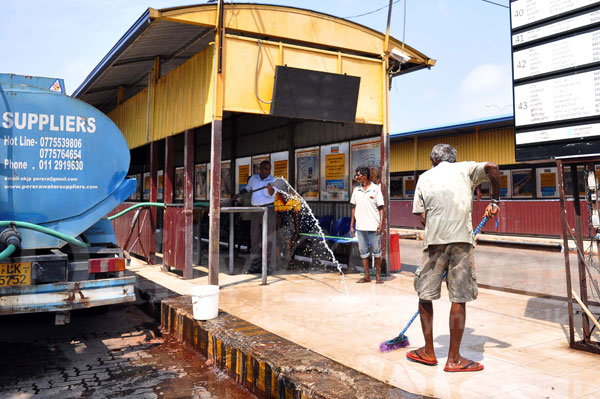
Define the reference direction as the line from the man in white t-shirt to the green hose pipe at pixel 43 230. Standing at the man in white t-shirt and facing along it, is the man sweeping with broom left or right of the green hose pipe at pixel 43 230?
left

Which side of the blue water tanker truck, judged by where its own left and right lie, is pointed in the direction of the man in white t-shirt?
right

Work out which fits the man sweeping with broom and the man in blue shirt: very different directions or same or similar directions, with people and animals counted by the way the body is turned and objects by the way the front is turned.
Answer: very different directions

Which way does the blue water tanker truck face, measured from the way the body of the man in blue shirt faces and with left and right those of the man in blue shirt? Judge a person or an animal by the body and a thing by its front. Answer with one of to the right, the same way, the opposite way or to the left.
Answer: the opposite way

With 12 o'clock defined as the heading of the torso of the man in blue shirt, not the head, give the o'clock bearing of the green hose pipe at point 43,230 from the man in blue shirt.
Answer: The green hose pipe is roughly at 1 o'clock from the man in blue shirt.

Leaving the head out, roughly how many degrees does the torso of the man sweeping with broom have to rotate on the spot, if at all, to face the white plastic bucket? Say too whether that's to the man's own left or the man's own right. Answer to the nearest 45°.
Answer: approximately 90° to the man's own left

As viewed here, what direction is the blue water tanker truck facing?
away from the camera

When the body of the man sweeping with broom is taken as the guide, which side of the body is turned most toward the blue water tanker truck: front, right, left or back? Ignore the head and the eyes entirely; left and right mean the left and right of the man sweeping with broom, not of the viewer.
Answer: left

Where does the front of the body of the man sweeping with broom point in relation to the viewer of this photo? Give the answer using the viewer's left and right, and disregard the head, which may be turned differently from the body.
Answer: facing away from the viewer

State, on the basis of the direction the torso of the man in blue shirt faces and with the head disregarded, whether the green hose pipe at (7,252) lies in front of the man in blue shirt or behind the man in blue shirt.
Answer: in front

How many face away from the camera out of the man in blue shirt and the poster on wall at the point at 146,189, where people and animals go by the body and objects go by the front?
0

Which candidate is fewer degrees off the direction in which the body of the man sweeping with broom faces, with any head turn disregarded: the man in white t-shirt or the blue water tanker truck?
the man in white t-shirt

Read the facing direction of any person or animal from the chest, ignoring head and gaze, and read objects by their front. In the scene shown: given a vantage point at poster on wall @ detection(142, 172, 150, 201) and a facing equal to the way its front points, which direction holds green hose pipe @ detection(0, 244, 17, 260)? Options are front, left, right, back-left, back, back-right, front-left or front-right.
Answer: front-right
